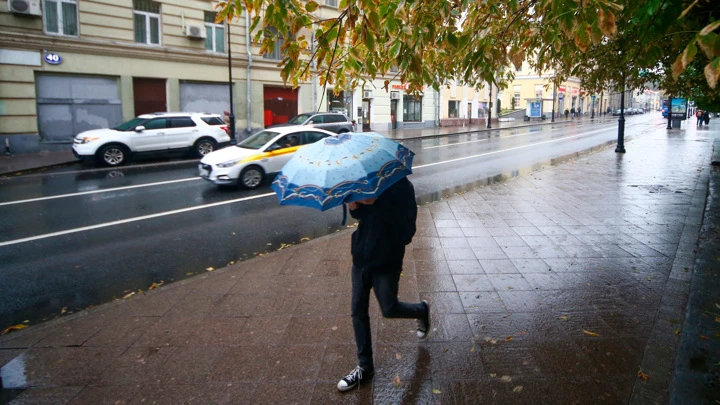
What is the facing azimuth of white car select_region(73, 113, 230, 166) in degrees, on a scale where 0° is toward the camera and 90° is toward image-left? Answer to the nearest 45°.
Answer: approximately 45°

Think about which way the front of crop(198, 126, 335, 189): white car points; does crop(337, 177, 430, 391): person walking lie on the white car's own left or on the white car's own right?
on the white car's own left

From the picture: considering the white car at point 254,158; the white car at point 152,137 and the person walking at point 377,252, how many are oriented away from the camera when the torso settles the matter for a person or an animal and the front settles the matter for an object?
0

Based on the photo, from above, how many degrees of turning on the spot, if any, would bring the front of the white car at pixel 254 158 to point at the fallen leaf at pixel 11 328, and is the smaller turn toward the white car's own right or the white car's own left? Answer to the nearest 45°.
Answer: approximately 45° to the white car's own left

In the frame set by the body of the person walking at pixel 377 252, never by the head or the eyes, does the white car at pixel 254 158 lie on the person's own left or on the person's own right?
on the person's own right

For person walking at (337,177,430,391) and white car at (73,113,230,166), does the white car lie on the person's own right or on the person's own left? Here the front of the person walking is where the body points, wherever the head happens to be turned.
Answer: on the person's own right

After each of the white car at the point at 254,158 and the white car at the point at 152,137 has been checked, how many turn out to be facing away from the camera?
0

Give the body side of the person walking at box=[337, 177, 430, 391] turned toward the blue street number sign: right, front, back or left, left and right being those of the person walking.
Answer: right

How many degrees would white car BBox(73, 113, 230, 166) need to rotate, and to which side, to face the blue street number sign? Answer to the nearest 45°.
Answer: approximately 90° to its right

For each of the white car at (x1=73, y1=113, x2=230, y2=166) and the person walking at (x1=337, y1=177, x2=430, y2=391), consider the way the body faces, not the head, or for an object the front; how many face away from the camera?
0

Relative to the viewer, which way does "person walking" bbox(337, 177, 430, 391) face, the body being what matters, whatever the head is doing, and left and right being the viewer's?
facing the viewer and to the left of the viewer
